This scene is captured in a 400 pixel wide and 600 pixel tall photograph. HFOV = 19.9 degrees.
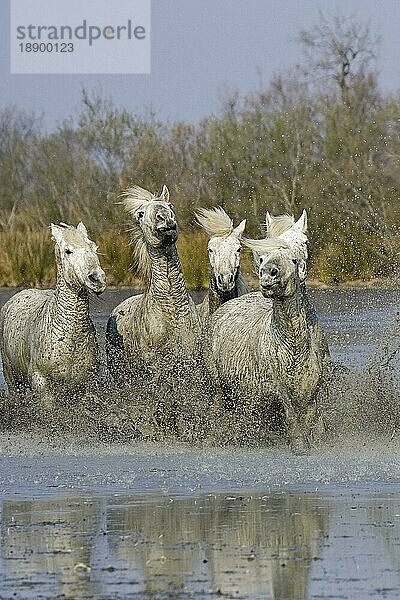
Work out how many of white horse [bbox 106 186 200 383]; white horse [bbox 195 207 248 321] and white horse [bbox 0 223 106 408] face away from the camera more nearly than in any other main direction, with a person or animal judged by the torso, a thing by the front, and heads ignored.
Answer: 0

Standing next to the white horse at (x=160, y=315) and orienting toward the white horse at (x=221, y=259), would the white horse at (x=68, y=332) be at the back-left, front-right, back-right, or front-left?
back-left

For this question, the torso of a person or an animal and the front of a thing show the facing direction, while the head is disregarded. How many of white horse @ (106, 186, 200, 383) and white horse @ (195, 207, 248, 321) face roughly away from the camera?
0

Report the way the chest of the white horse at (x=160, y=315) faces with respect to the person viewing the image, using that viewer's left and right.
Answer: facing the viewer and to the right of the viewer

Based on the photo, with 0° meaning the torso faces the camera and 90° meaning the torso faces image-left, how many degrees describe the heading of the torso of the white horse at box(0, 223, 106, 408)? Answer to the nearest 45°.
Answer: approximately 315°

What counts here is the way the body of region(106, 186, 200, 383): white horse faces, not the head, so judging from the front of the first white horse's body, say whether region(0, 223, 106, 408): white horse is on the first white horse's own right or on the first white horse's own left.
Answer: on the first white horse's own right

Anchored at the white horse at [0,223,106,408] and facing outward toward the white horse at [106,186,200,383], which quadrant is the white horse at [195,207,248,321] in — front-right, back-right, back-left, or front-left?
front-left

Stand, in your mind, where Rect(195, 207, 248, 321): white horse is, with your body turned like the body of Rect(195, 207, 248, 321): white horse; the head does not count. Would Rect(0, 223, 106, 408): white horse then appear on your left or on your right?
on your right

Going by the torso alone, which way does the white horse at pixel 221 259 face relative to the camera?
toward the camera

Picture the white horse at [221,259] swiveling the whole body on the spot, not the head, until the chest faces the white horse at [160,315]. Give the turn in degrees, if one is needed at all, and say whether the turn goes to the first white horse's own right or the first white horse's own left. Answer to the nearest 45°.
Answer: approximately 45° to the first white horse's own right
